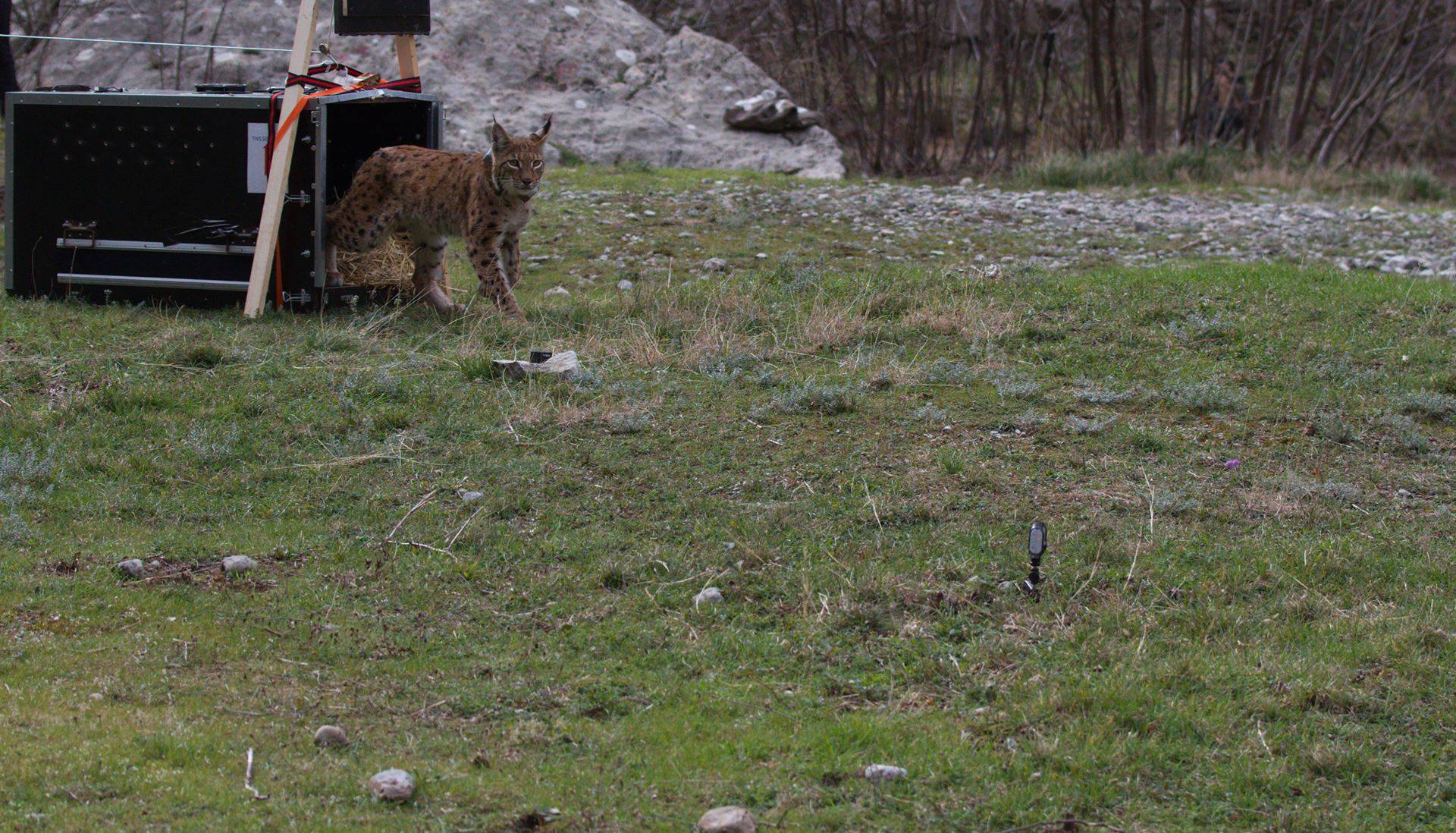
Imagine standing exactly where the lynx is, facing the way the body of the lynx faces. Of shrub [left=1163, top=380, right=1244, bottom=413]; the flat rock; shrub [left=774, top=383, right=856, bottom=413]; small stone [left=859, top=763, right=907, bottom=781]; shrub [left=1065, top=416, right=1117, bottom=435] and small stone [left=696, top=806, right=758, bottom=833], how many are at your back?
0

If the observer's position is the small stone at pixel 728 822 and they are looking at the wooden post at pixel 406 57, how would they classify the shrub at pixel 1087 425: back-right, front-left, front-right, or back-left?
front-right

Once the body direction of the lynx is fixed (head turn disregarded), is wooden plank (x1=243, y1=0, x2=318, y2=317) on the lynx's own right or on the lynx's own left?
on the lynx's own right

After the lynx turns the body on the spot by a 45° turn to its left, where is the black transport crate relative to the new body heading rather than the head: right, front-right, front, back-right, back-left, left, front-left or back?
back

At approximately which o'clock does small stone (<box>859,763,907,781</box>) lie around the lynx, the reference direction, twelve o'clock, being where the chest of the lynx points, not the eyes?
The small stone is roughly at 1 o'clock from the lynx.

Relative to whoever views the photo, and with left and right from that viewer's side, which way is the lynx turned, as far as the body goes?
facing the viewer and to the right of the viewer

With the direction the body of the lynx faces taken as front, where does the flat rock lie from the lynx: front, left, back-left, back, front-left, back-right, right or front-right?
front-right

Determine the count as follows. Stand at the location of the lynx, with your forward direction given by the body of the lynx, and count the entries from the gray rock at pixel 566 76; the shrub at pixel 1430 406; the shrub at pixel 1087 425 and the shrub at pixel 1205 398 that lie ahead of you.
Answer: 3

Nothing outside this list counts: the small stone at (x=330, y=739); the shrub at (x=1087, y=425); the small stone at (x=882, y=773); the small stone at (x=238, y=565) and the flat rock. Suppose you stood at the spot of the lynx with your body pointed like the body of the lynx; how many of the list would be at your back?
0

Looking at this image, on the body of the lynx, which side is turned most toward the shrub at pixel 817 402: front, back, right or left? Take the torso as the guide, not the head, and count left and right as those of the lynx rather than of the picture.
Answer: front

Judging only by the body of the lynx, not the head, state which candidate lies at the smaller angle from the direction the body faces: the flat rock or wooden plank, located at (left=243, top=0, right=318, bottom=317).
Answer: the flat rock

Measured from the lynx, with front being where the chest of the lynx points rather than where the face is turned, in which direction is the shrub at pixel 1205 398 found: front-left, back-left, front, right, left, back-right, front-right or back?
front

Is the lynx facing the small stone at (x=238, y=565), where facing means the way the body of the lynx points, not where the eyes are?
no

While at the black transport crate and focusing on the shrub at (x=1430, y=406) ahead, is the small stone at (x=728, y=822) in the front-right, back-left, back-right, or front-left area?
front-right

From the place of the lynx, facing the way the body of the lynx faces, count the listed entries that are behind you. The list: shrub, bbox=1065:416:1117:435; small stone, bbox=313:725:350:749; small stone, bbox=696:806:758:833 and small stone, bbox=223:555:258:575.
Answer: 0

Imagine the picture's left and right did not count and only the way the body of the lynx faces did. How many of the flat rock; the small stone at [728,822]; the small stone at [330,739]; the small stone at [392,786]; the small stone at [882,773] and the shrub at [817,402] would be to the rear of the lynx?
0

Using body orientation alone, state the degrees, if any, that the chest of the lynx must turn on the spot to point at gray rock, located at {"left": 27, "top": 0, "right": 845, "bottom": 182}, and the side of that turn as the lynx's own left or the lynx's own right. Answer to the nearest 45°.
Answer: approximately 135° to the lynx's own left

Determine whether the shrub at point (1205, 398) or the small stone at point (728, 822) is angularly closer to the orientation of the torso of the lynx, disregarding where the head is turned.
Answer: the shrub
